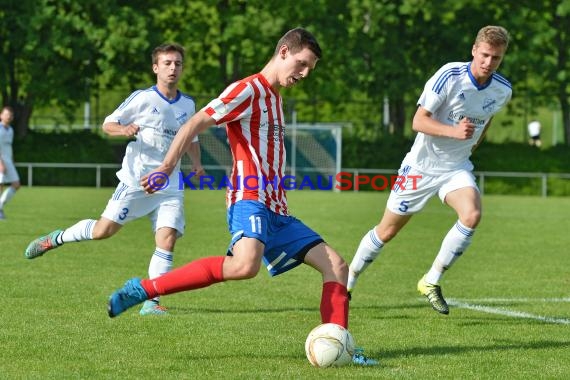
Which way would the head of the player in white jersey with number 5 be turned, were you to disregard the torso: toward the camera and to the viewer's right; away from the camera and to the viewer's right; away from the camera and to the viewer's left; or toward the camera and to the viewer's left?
toward the camera and to the viewer's left

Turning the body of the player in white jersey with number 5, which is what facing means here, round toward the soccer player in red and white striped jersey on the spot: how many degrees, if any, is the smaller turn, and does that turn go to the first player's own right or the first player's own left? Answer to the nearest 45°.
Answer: approximately 90° to the first player's own right

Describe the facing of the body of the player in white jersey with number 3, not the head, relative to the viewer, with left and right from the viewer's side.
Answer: facing the viewer and to the right of the viewer

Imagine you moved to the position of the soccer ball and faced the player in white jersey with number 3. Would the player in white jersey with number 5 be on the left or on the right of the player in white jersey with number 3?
right

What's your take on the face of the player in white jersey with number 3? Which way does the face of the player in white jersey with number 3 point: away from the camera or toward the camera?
toward the camera

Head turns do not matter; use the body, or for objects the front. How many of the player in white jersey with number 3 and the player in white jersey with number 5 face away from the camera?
0

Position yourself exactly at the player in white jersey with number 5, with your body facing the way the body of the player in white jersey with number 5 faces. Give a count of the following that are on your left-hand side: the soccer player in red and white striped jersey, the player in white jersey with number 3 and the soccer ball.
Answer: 0

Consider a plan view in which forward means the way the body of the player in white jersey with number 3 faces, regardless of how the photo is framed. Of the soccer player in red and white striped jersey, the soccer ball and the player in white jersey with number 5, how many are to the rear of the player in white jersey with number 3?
0

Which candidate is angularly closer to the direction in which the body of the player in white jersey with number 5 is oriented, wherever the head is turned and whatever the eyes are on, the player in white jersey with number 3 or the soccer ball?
the soccer ball

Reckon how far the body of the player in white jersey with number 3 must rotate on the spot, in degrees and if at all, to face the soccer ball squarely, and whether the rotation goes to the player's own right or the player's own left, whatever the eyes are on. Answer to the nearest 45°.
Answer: approximately 45° to the player's own right

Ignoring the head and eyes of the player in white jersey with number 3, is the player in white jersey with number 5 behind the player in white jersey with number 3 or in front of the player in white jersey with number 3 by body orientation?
in front
